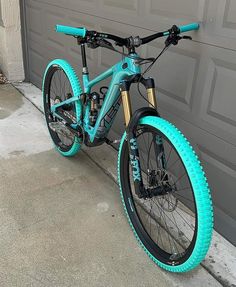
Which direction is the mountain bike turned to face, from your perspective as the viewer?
facing the viewer and to the right of the viewer
